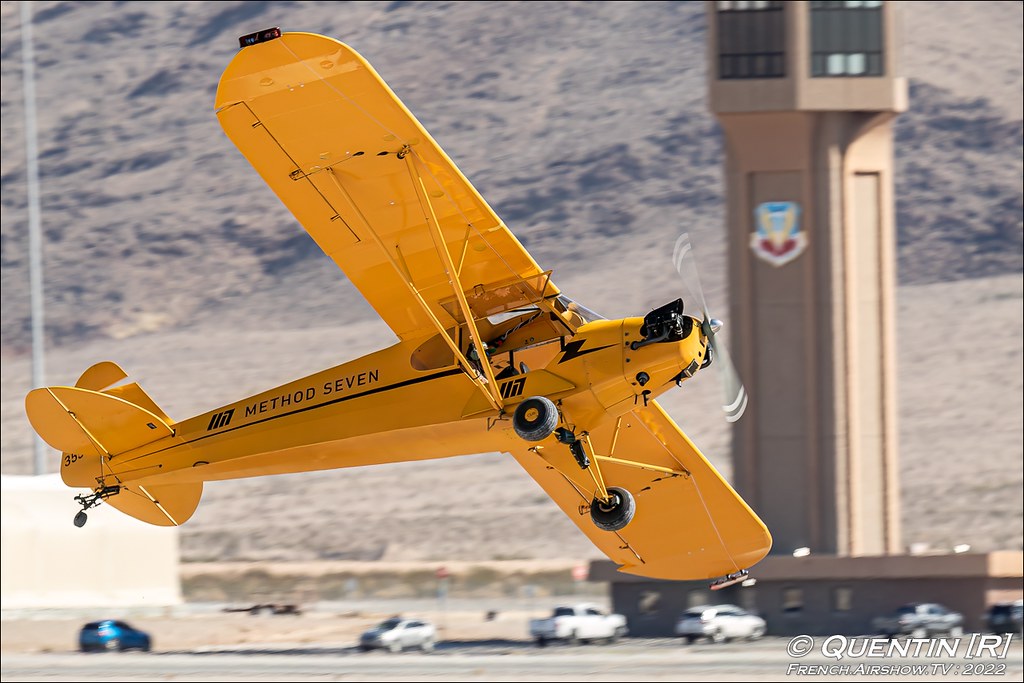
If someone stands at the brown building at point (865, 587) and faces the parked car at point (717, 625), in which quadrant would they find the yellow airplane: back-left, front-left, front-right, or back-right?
front-left

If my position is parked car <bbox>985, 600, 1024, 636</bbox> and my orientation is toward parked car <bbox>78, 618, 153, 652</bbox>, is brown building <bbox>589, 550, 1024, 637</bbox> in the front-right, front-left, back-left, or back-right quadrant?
front-right

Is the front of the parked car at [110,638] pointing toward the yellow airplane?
no
